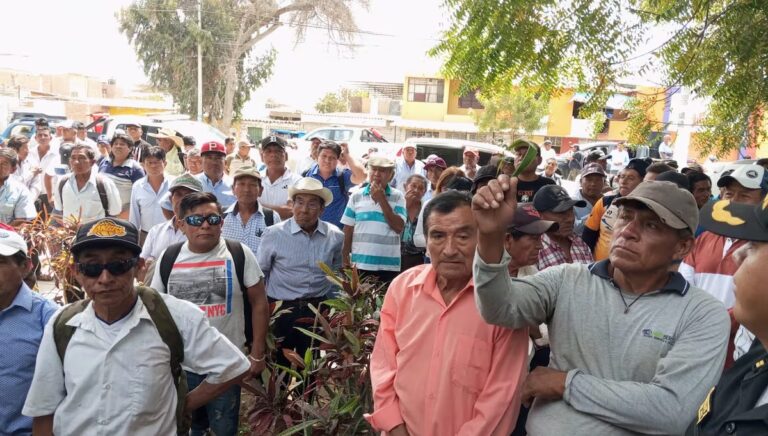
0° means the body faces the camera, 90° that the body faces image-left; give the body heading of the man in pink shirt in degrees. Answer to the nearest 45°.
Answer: approximately 0°

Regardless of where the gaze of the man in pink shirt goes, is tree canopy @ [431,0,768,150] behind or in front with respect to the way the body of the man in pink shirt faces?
behind

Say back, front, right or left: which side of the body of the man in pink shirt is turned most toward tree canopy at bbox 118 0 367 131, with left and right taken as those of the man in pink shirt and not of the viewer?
back

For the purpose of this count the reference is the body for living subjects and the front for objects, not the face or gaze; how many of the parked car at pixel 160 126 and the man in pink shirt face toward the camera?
1

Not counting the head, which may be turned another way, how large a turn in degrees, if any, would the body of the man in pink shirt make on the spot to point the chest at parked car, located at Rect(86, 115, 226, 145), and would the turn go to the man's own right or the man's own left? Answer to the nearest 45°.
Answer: approximately 135° to the man's own right

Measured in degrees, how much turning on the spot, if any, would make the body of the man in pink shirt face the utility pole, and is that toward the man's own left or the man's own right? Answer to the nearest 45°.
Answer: approximately 135° to the man's own right
